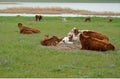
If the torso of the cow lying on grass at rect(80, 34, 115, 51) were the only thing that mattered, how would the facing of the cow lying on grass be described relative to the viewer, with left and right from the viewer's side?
facing to the left of the viewer

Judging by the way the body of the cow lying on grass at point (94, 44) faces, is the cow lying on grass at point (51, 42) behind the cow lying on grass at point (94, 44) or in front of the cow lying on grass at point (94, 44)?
in front
